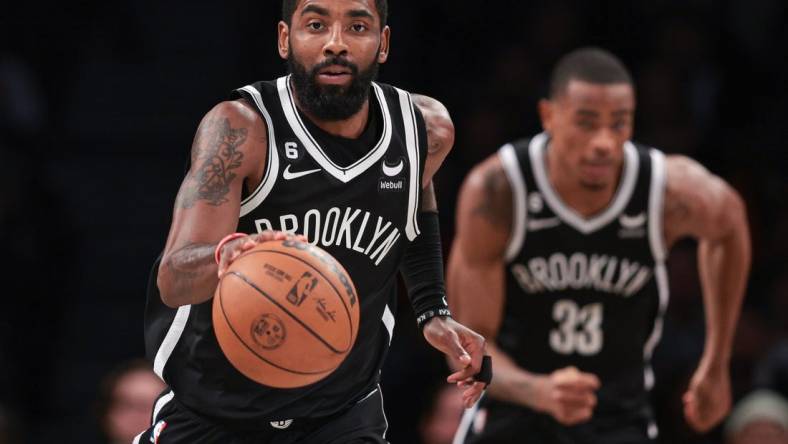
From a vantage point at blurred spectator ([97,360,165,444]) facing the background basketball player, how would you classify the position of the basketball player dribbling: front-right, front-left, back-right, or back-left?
front-right

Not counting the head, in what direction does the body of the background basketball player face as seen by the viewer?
toward the camera

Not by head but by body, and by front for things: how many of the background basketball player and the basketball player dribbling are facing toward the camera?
2

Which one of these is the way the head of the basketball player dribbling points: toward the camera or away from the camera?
toward the camera

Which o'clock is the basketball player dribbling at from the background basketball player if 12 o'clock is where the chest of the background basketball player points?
The basketball player dribbling is roughly at 1 o'clock from the background basketball player.

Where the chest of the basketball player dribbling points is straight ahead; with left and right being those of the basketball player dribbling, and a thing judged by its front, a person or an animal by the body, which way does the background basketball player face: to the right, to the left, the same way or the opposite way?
the same way

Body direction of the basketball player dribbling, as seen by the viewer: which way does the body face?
toward the camera

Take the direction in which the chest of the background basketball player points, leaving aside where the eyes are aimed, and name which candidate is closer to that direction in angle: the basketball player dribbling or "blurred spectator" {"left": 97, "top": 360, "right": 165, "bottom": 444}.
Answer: the basketball player dribbling

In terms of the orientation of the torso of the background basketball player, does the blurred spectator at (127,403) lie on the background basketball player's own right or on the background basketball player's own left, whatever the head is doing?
on the background basketball player's own right
